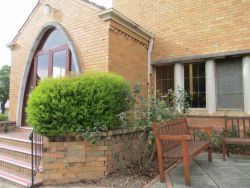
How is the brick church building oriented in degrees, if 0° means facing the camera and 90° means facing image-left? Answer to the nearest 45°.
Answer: approximately 45°

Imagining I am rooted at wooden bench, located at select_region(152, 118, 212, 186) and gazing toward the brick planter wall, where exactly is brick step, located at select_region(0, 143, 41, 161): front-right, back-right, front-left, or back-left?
front-right

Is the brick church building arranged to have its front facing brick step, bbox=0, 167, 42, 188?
yes

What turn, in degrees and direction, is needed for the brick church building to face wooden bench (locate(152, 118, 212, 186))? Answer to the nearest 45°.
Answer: approximately 45° to its left

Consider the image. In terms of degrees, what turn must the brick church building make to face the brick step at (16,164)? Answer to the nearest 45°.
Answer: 0° — it already faces it

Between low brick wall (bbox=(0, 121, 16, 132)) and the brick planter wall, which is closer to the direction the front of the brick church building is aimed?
the brick planter wall

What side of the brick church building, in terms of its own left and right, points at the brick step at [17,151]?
front

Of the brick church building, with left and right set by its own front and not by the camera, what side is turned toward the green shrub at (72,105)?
front

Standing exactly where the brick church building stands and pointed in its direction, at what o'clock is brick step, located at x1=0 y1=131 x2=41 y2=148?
The brick step is roughly at 1 o'clock from the brick church building.
